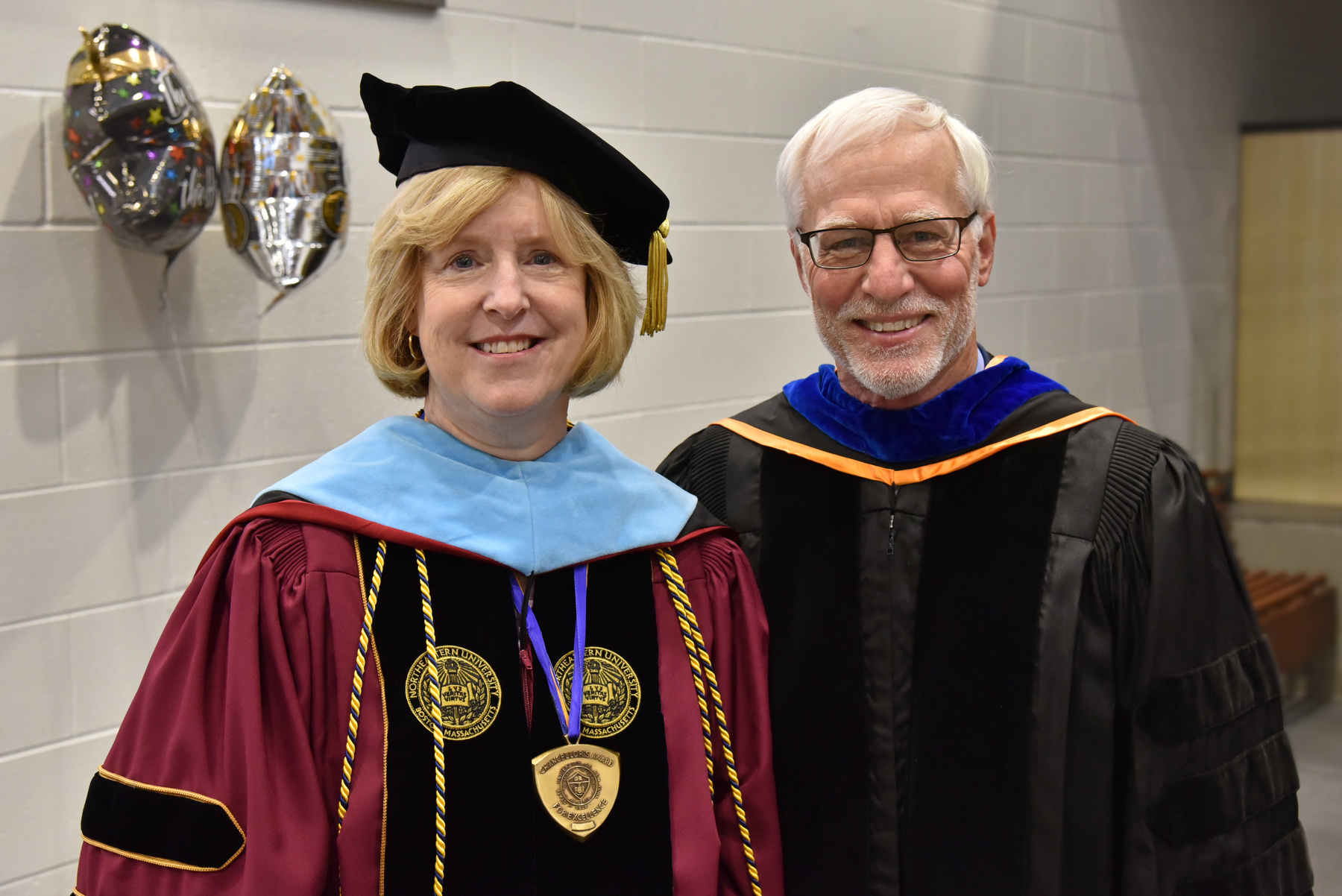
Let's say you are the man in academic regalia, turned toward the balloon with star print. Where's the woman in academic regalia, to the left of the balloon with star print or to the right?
left

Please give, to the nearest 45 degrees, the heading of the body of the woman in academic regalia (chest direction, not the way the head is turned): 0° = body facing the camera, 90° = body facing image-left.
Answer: approximately 0°

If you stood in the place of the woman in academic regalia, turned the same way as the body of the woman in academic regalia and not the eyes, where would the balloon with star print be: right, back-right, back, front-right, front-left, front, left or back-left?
back-right

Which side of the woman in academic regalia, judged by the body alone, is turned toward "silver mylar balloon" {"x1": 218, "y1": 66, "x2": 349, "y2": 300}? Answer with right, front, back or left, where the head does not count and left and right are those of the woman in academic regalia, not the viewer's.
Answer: back

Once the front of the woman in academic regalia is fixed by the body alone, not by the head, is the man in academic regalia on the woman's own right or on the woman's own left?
on the woman's own left

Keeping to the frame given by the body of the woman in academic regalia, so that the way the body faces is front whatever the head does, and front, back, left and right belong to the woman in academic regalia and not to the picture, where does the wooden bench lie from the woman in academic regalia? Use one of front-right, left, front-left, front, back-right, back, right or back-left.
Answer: back-left
